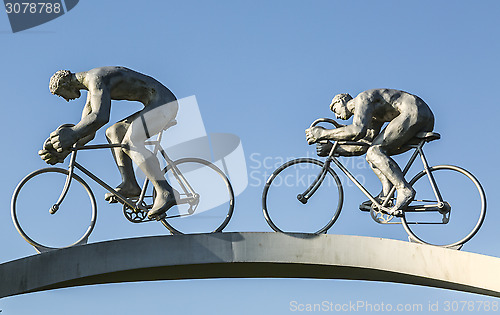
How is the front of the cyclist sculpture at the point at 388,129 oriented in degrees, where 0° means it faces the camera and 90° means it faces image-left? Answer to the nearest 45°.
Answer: approximately 90°

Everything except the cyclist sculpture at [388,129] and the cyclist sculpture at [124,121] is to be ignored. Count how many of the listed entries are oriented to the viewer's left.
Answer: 2

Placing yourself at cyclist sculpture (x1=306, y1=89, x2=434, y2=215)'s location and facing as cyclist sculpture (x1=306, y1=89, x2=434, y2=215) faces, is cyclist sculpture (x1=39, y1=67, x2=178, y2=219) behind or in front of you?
in front

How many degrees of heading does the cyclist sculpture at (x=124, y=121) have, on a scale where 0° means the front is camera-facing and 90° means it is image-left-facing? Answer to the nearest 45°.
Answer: approximately 90°

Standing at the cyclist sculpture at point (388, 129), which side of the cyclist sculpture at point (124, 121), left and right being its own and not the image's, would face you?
back
